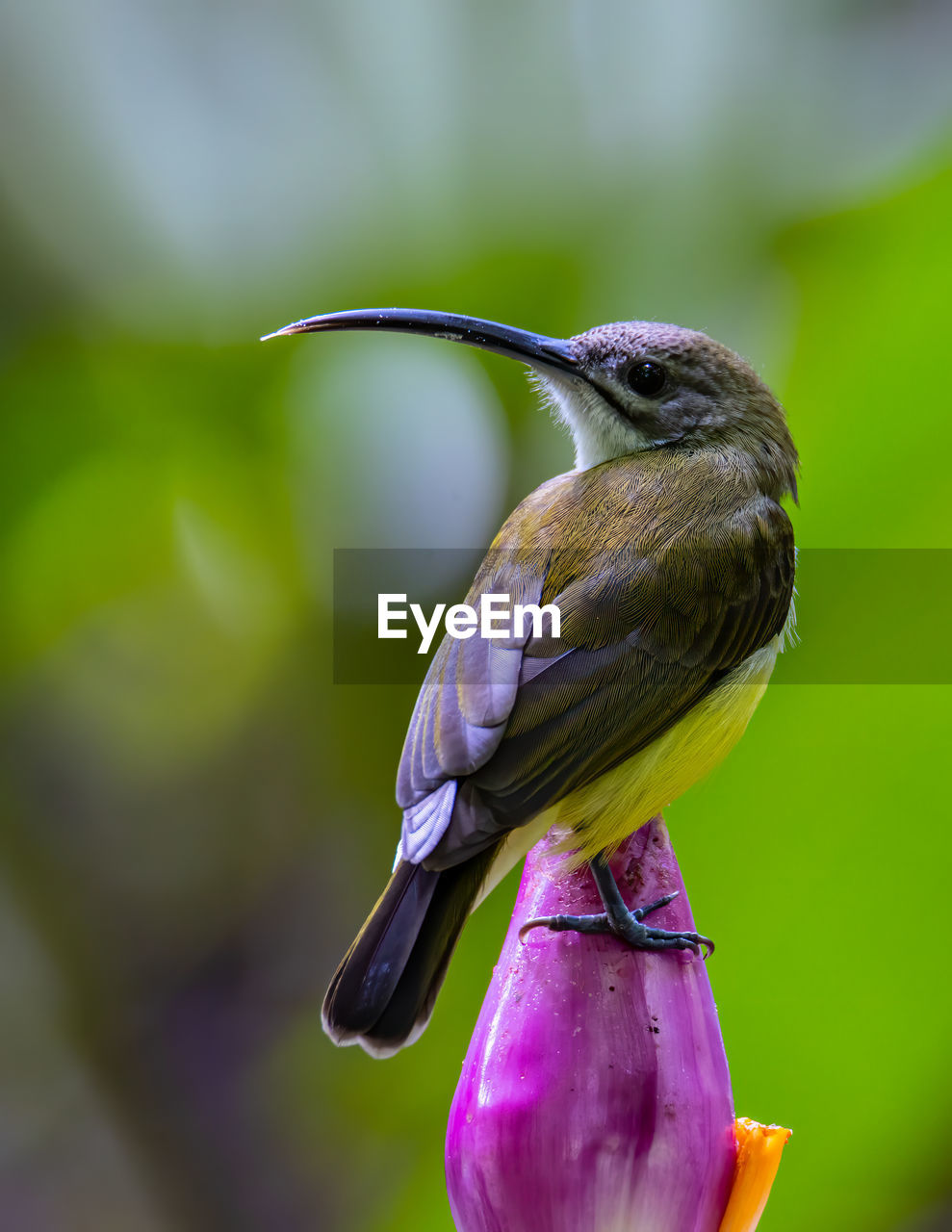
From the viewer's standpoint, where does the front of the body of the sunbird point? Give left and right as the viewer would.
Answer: facing away from the viewer and to the right of the viewer
